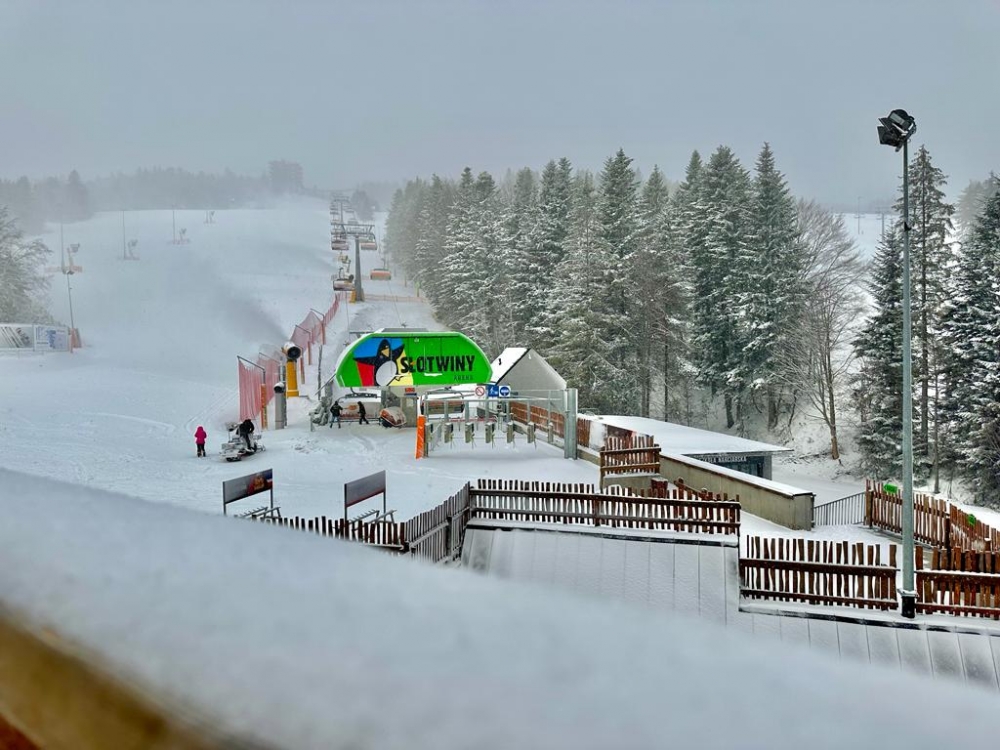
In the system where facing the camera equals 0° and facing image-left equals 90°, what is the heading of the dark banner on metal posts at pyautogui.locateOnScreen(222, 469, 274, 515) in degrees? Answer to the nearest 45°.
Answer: approximately 315°

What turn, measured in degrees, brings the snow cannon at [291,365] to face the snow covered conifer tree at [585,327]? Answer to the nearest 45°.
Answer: approximately 135° to its right

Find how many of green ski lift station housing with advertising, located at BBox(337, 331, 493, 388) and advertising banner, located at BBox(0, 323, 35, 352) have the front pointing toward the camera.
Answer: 2

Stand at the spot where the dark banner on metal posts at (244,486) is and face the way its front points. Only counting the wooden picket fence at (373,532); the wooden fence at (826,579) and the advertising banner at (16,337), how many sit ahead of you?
2

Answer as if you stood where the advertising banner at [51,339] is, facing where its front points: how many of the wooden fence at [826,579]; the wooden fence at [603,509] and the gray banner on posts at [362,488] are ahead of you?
3

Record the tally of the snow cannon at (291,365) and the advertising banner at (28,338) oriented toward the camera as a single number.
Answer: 1

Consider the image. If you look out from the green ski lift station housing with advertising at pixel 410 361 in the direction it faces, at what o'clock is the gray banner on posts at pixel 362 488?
The gray banner on posts is roughly at 12 o'clock from the green ski lift station housing with advertising.

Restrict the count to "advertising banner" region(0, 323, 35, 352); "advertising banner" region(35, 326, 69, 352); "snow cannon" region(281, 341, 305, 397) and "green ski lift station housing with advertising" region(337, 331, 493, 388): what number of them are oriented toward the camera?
3

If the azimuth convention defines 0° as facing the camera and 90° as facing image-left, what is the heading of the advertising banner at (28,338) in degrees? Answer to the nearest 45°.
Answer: approximately 0°
